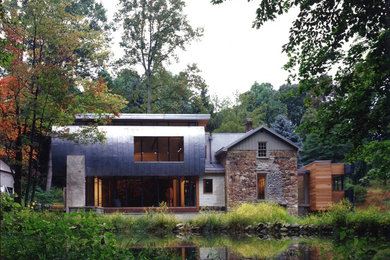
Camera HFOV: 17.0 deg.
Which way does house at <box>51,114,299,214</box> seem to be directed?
toward the camera

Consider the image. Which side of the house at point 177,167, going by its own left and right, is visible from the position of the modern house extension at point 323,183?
left

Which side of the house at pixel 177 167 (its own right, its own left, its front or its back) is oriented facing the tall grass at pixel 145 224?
front

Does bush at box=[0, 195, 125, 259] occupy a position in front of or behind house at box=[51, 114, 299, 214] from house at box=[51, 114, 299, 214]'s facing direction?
in front

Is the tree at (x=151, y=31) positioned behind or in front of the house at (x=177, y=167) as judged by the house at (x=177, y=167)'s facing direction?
behind

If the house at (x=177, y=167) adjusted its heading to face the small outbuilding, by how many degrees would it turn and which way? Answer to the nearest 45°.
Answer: approximately 90° to its right

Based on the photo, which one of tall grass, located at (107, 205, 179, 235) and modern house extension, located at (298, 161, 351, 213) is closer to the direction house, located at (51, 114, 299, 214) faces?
the tall grass
